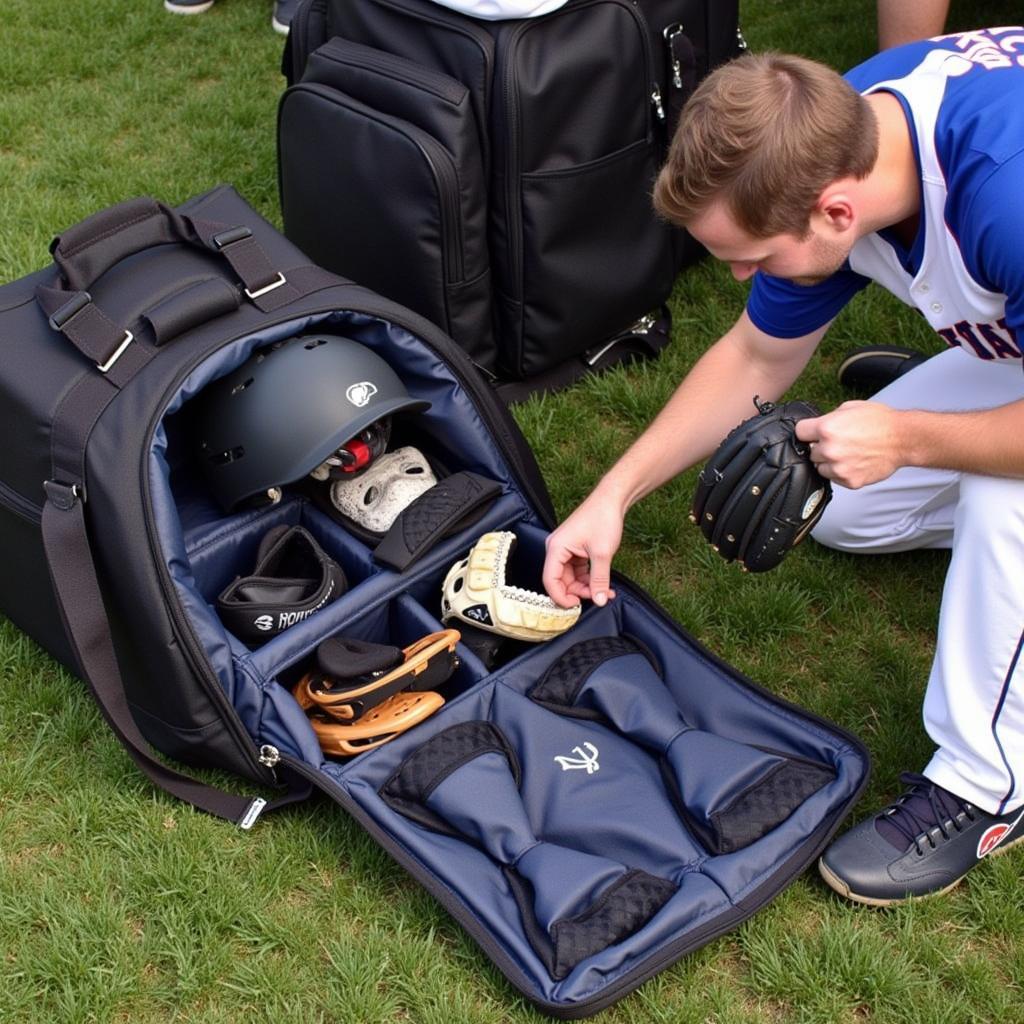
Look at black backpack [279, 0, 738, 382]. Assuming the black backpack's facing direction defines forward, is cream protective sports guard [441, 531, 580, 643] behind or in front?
in front

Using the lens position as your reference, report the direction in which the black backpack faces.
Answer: facing the viewer and to the left of the viewer

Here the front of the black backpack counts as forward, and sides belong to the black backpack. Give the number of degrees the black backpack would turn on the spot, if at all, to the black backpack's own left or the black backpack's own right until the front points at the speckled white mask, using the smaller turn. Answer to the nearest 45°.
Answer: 0° — it already faces it

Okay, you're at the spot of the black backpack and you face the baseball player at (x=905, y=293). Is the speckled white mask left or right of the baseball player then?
right

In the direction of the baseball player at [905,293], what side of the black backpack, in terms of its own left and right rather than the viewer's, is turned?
left
